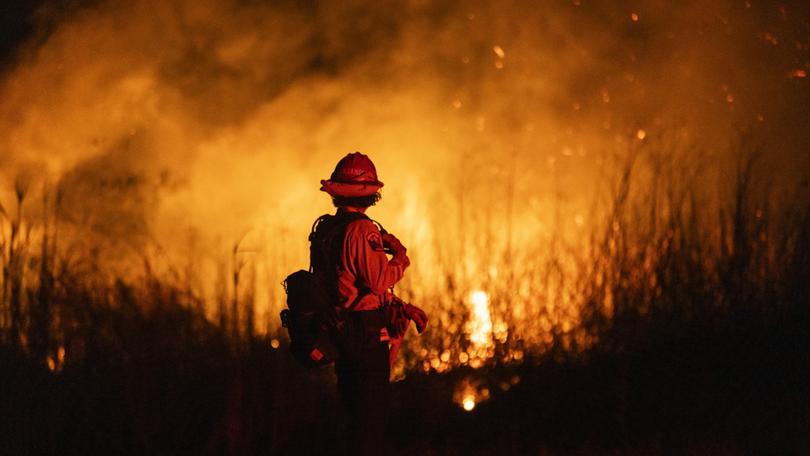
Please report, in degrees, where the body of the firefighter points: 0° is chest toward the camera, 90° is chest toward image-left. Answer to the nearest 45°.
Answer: approximately 225°

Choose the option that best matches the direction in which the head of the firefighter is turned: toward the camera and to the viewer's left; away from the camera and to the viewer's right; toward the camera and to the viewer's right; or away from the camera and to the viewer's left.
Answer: away from the camera and to the viewer's right

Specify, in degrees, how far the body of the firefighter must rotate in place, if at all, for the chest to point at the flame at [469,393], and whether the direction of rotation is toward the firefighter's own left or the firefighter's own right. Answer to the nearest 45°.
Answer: approximately 45° to the firefighter's own left

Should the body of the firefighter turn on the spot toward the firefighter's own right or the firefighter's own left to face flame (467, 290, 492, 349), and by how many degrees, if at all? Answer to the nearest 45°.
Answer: approximately 45° to the firefighter's own left

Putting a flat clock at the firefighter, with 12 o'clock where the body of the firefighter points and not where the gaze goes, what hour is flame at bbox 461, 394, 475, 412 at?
The flame is roughly at 11 o'clock from the firefighter.
